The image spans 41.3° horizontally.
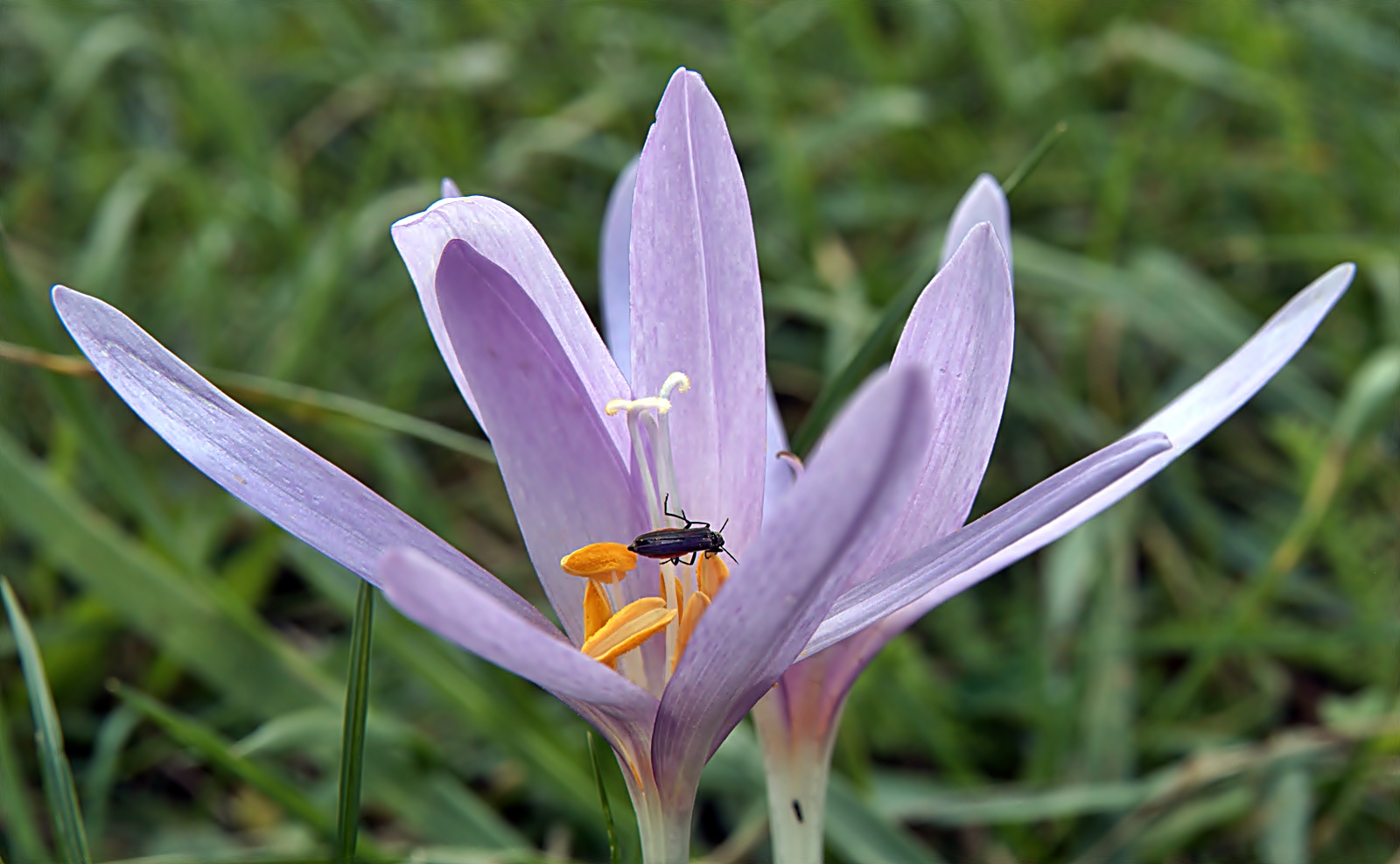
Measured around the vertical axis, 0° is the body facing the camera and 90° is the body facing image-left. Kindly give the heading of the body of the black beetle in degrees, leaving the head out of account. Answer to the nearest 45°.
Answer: approximately 270°
